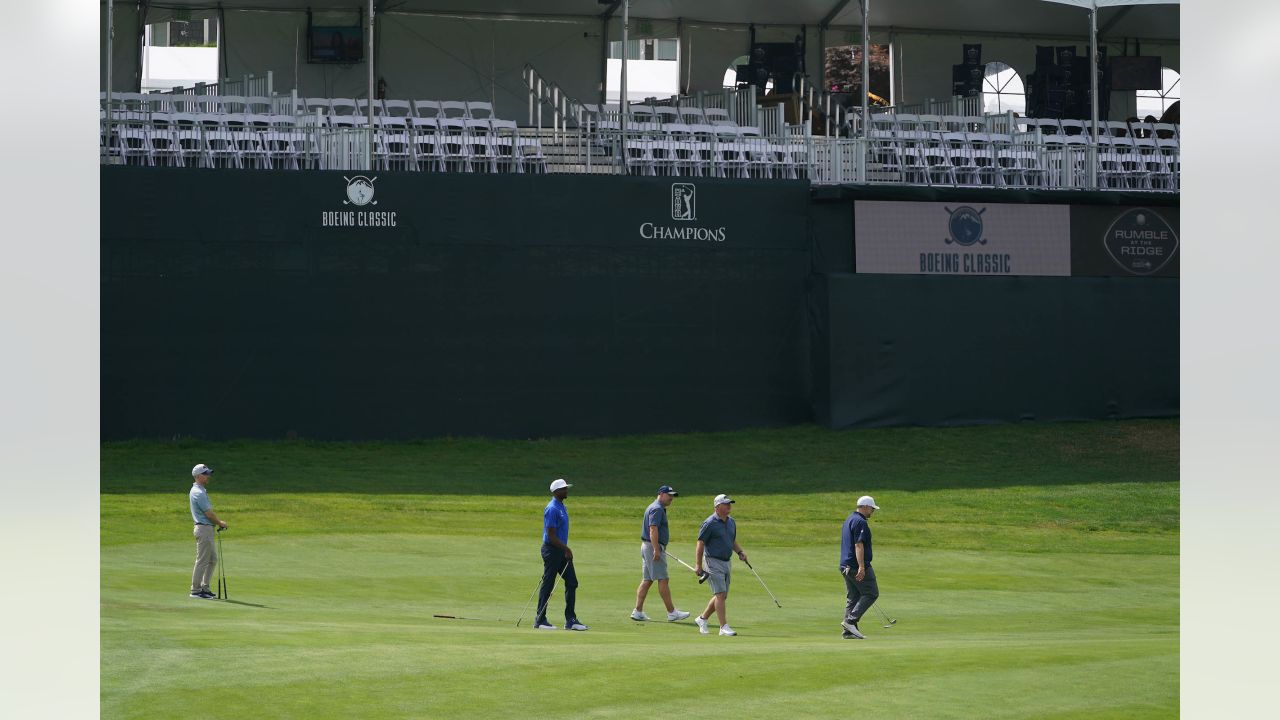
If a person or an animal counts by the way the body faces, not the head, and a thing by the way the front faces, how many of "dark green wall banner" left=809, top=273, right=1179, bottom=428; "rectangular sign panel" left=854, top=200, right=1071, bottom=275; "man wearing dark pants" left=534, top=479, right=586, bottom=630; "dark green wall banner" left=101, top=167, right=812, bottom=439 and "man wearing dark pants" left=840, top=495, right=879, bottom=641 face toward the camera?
3

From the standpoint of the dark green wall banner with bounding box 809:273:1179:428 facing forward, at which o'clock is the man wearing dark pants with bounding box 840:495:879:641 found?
The man wearing dark pants is roughly at 12 o'clock from the dark green wall banner.

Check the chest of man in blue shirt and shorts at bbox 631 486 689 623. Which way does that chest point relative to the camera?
to the viewer's right

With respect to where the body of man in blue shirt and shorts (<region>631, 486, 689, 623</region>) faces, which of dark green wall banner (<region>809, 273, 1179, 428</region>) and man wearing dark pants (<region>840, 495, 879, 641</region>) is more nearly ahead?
the man wearing dark pants

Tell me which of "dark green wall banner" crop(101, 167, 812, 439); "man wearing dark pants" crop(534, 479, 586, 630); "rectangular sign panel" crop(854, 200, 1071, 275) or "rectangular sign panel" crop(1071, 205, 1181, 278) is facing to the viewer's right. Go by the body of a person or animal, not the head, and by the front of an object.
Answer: the man wearing dark pants

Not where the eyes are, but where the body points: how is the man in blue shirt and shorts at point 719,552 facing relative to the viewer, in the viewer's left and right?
facing the viewer and to the right of the viewer

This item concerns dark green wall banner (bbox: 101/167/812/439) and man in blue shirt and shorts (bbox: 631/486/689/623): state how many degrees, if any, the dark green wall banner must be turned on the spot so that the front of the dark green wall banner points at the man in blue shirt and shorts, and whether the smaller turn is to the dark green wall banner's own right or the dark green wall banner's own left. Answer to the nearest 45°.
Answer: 0° — it already faces them

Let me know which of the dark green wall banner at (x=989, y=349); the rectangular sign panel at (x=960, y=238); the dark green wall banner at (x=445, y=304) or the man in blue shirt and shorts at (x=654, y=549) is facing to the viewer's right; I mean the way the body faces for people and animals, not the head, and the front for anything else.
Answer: the man in blue shirt and shorts

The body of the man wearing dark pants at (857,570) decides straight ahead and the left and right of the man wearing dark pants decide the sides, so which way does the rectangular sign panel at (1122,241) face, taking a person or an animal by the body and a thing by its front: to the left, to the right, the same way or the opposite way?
to the right

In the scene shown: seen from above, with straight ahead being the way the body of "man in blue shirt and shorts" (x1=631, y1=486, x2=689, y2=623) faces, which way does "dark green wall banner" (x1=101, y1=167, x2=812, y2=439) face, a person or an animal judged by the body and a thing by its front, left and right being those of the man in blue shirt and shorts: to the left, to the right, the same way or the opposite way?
to the right

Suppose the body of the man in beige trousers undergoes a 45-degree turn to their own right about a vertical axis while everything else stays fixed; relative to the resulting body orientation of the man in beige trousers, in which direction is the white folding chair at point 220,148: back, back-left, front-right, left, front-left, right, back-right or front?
back-left

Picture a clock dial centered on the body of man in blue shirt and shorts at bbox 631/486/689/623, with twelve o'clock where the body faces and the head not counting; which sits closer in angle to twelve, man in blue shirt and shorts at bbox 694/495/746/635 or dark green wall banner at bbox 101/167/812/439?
the man in blue shirt and shorts
